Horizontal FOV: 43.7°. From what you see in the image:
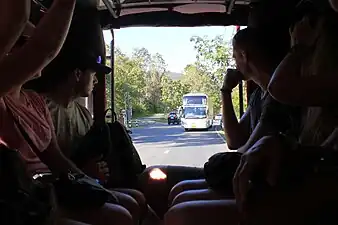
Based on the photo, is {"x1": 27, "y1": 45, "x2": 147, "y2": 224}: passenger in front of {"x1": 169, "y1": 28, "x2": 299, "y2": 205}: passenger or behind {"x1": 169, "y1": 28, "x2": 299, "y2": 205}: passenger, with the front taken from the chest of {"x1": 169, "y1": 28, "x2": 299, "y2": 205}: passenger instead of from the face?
in front

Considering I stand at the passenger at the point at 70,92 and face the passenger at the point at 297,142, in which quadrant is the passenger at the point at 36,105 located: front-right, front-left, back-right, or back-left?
front-right

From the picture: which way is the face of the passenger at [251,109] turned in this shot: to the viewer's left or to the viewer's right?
to the viewer's left

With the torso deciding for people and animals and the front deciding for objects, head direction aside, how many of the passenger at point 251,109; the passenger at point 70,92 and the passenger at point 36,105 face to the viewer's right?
2

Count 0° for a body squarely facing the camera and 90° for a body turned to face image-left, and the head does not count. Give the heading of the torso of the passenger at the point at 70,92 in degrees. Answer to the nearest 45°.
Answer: approximately 270°

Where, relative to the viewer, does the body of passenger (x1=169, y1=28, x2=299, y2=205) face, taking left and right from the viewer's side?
facing to the left of the viewer

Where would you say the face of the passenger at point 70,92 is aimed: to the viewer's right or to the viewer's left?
to the viewer's right

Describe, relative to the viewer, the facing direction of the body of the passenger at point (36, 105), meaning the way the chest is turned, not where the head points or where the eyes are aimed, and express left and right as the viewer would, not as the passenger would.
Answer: facing to the right of the viewer

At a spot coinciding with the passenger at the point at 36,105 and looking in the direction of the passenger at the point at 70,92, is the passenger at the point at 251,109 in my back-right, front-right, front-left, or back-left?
front-right

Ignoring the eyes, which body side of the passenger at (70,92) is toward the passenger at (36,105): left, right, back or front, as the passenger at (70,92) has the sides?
right

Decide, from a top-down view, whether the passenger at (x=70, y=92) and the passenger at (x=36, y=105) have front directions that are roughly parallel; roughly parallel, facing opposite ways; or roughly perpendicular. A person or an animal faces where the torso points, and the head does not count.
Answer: roughly parallel

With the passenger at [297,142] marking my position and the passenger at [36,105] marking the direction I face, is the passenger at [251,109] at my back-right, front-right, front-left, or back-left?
front-right

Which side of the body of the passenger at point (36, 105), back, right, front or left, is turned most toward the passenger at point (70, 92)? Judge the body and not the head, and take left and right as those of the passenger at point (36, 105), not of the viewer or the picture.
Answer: left

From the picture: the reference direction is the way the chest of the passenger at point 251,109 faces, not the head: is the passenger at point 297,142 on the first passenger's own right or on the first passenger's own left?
on the first passenger's own left

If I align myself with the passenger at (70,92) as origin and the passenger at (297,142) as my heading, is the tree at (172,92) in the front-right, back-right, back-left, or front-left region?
back-left

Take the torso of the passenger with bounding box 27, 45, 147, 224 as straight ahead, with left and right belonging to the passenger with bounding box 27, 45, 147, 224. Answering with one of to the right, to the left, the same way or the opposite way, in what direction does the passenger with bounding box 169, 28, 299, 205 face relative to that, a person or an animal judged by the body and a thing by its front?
the opposite way
